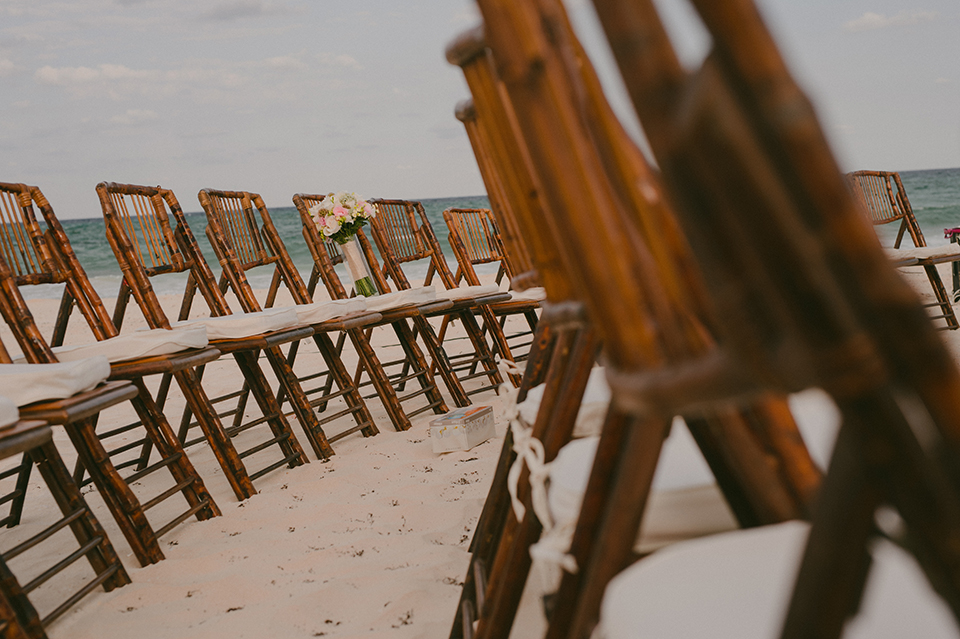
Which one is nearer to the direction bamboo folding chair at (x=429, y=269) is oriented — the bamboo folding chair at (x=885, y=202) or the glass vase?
the bamboo folding chair

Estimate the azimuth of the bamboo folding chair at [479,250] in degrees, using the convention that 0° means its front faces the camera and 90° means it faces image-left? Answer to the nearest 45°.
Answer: approximately 315°

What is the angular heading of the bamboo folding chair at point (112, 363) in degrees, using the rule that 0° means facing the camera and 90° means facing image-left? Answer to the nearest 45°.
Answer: approximately 315°
